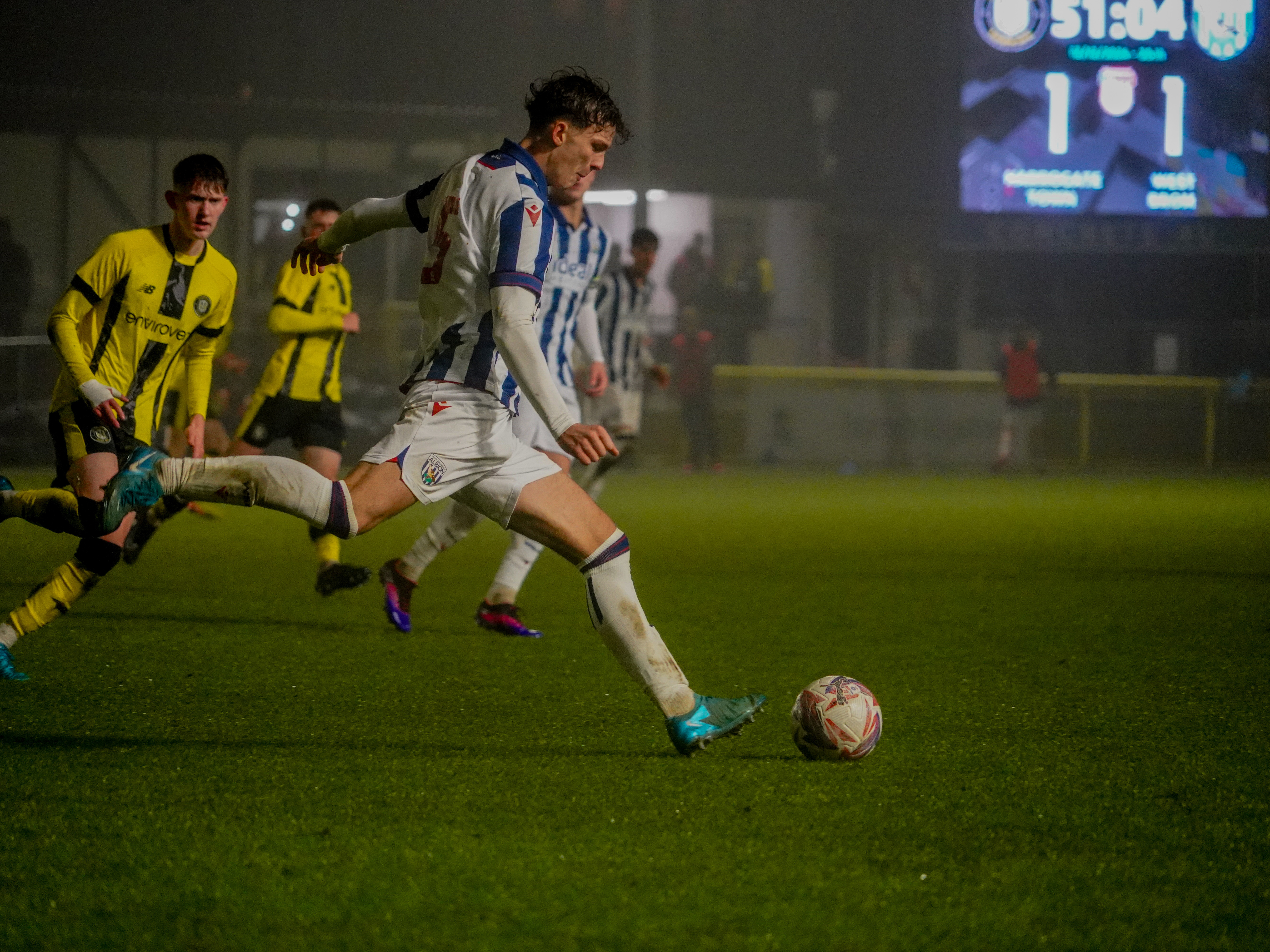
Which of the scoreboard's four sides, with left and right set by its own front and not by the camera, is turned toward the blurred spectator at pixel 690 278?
right

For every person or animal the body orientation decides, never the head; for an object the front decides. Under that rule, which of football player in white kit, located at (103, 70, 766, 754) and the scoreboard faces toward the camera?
the scoreboard

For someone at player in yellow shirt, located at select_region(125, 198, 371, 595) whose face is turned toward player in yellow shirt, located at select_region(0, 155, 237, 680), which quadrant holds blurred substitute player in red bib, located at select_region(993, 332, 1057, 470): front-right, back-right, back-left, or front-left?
back-left

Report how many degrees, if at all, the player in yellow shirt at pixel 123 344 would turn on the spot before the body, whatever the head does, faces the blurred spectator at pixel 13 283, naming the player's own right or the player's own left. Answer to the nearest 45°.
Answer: approximately 135° to the player's own left

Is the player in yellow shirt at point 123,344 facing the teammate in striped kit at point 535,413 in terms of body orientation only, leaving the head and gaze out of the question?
no

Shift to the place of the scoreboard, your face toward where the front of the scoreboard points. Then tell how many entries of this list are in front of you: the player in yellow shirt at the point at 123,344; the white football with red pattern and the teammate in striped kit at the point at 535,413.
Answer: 3

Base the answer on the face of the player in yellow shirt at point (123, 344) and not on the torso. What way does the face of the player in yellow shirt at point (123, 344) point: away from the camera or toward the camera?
toward the camera

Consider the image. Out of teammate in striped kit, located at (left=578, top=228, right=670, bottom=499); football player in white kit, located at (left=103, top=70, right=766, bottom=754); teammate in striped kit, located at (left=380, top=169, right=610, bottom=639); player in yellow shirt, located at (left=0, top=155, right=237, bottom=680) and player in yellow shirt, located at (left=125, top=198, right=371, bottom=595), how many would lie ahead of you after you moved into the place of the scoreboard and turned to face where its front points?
5

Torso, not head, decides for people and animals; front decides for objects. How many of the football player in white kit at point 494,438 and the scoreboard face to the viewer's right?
1

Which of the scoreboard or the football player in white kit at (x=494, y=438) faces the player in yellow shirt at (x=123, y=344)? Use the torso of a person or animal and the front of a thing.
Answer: the scoreboard

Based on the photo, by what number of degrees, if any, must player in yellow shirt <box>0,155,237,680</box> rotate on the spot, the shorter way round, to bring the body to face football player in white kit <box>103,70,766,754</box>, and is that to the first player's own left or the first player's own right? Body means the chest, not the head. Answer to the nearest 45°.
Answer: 0° — they already face them

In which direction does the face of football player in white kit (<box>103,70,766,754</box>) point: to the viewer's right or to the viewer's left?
to the viewer's right

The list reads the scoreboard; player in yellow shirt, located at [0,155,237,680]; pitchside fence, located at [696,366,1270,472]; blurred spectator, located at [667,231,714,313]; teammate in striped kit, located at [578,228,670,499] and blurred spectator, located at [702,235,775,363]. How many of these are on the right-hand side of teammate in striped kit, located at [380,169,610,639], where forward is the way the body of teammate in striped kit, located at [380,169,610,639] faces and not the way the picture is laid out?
1

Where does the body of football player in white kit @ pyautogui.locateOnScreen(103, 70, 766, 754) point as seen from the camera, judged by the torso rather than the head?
to the viewer's right

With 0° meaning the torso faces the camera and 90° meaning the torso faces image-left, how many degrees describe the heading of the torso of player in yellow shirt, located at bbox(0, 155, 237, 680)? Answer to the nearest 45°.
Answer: approximately 315°

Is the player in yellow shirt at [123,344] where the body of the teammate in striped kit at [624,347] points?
no

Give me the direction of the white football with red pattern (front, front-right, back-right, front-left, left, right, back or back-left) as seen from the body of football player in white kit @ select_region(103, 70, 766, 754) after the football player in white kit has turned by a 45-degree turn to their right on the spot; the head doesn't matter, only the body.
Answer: front-left

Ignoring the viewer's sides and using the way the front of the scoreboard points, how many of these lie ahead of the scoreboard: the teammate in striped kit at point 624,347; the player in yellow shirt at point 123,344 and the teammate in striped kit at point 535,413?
3

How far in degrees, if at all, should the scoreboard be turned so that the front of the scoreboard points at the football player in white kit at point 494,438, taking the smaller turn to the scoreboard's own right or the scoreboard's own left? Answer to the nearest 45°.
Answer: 0° — it already faces them
